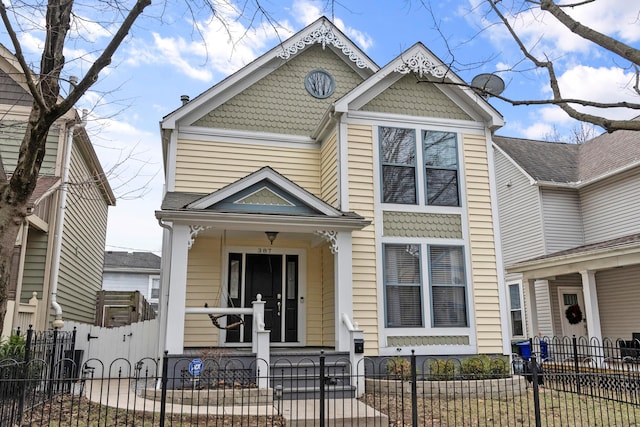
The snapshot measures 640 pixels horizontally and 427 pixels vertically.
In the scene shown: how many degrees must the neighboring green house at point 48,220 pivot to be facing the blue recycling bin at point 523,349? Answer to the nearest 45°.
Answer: approximately 135° to its left

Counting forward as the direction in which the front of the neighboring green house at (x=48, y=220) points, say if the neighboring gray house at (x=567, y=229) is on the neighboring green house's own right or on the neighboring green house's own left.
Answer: on the neighboring green house's own left

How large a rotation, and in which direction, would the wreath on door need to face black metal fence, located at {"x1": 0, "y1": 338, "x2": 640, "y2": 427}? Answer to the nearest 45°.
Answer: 0° — it already faces it

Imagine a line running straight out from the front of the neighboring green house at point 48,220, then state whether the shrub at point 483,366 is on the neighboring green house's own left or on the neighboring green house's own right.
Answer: on the neighboring green house's own left

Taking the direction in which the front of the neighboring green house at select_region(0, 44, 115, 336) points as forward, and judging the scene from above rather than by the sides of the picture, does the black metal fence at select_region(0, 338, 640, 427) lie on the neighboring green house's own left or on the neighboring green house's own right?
on the neighboring green house's own left

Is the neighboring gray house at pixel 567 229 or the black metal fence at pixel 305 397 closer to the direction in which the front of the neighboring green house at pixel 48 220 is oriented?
the black metal fence

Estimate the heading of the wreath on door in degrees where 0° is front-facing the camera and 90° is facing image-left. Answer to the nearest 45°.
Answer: approximately 0°

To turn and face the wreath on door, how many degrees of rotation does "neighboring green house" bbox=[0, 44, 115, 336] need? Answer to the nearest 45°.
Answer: approximately 135° to its left
